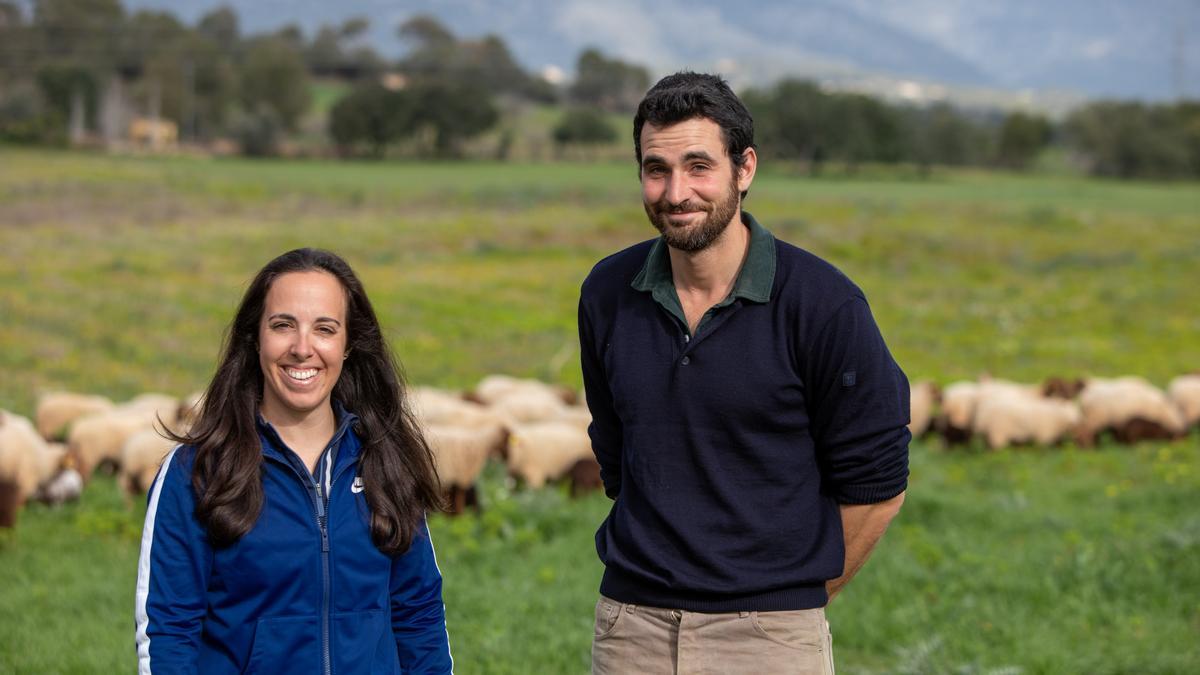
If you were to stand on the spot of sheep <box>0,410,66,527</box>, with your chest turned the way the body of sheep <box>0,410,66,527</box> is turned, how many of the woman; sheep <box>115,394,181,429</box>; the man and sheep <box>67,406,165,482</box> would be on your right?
2

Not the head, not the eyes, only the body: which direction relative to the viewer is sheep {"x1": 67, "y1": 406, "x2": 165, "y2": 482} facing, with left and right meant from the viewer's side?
facing to the right of the viewer

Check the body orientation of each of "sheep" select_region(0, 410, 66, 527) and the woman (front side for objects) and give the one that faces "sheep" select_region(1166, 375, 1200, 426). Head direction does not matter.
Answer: "sheep" select_region(0, 410, 66, 527)

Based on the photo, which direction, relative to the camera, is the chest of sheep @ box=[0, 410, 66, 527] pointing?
to the viewer's right

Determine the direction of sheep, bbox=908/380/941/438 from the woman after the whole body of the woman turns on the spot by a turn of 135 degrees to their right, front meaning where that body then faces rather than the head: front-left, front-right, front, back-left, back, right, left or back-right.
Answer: right
